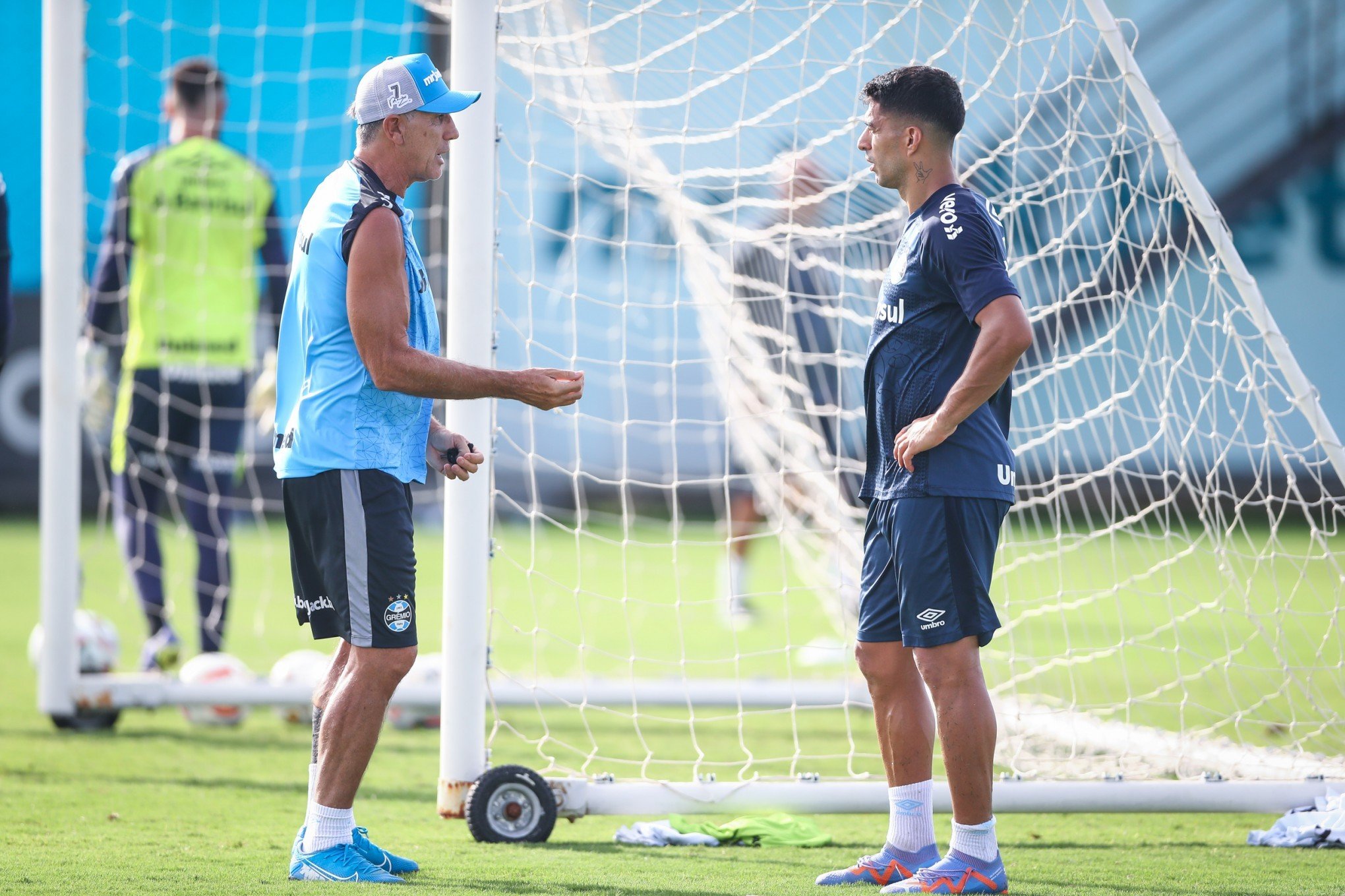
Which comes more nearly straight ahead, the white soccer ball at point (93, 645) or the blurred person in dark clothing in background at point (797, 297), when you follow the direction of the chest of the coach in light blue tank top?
the blurred person in dark clothing in background

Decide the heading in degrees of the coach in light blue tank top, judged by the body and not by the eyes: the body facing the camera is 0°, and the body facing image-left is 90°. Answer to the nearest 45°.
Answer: approximately 270°

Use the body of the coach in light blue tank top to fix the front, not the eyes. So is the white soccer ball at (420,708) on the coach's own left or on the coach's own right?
on the coach's own left

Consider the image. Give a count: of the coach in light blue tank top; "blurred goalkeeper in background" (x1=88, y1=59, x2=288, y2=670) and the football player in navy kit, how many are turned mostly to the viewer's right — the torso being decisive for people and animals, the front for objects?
1

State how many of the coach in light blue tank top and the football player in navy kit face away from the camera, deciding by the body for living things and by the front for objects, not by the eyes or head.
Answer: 0

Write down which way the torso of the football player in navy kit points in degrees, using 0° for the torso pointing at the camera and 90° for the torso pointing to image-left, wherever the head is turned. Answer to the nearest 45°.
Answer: approximately 90°

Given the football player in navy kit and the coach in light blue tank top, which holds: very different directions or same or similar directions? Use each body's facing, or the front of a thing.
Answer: very different directions

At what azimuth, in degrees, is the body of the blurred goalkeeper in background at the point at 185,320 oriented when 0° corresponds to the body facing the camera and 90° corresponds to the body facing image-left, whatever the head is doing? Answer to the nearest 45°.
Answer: approximately 180°

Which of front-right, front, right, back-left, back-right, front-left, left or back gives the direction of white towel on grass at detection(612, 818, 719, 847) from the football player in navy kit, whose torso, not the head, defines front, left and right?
front-right

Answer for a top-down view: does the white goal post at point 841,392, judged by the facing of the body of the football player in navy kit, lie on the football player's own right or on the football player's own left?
on the football player's own right

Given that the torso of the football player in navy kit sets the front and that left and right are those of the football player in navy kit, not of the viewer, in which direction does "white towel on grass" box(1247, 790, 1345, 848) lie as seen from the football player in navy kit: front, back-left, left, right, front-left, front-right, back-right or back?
back-right
